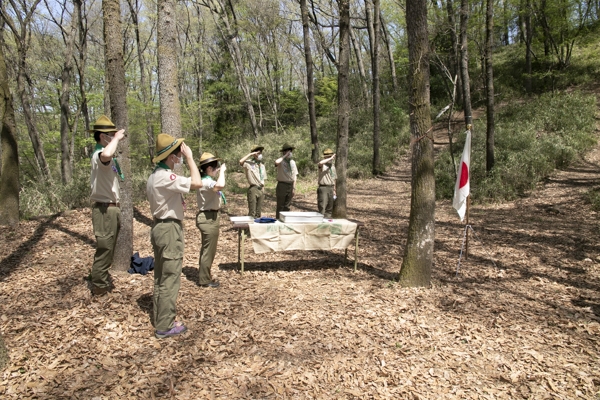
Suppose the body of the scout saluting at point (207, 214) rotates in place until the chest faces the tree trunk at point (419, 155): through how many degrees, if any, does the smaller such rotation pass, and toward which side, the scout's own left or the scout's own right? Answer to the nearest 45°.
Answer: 0° — they already face it

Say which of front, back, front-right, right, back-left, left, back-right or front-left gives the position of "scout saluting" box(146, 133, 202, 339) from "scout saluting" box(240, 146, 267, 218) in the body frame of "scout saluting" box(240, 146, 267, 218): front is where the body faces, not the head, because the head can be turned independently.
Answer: front-right

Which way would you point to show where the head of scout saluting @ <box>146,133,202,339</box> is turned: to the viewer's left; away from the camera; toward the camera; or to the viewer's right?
to the viewer's right

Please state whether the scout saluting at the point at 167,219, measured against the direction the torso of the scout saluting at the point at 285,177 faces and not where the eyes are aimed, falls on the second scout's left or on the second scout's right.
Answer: on the second scout's right

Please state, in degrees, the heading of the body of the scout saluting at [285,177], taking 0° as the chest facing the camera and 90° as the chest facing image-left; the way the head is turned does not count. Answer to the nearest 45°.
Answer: approximately 315°

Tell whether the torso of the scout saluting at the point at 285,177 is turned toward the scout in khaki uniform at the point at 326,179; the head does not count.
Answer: no

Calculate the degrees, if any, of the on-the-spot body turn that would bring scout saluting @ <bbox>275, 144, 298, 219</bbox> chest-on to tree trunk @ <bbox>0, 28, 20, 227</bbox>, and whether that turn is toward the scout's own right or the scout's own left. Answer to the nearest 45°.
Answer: approximately 135° to the scout's own right

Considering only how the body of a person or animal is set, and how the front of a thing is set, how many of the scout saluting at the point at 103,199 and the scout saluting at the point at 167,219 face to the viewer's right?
2

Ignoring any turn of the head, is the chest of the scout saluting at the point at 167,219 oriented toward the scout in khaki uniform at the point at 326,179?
no

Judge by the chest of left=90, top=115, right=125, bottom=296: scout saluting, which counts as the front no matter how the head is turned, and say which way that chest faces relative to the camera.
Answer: to the viewer's right

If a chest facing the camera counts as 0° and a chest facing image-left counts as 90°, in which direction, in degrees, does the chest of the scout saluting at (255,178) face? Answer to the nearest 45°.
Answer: approximately 315°

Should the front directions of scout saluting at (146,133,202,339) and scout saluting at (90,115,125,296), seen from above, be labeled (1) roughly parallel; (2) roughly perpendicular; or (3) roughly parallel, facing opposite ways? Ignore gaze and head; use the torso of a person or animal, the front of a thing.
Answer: roughly parallel

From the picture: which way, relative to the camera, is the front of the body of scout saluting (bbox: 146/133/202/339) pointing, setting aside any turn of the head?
to the viewer's right

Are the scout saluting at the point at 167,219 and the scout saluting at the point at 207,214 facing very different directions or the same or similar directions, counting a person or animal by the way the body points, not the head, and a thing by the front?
same or similar directions

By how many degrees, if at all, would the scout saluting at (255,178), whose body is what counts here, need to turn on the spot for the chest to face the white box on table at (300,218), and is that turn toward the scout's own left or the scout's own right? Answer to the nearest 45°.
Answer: approximately 45° to the scout's own right

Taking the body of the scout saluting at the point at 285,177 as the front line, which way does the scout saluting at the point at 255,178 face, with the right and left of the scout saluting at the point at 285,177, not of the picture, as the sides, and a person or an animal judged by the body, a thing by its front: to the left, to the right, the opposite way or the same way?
the same way

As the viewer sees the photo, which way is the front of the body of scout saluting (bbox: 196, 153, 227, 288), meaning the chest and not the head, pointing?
to the viewer's right

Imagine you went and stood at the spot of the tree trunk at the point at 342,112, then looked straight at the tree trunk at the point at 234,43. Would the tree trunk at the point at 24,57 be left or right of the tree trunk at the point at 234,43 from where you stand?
left

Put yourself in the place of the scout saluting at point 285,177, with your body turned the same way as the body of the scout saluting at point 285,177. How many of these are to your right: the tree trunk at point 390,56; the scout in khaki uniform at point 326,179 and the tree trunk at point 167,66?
1
